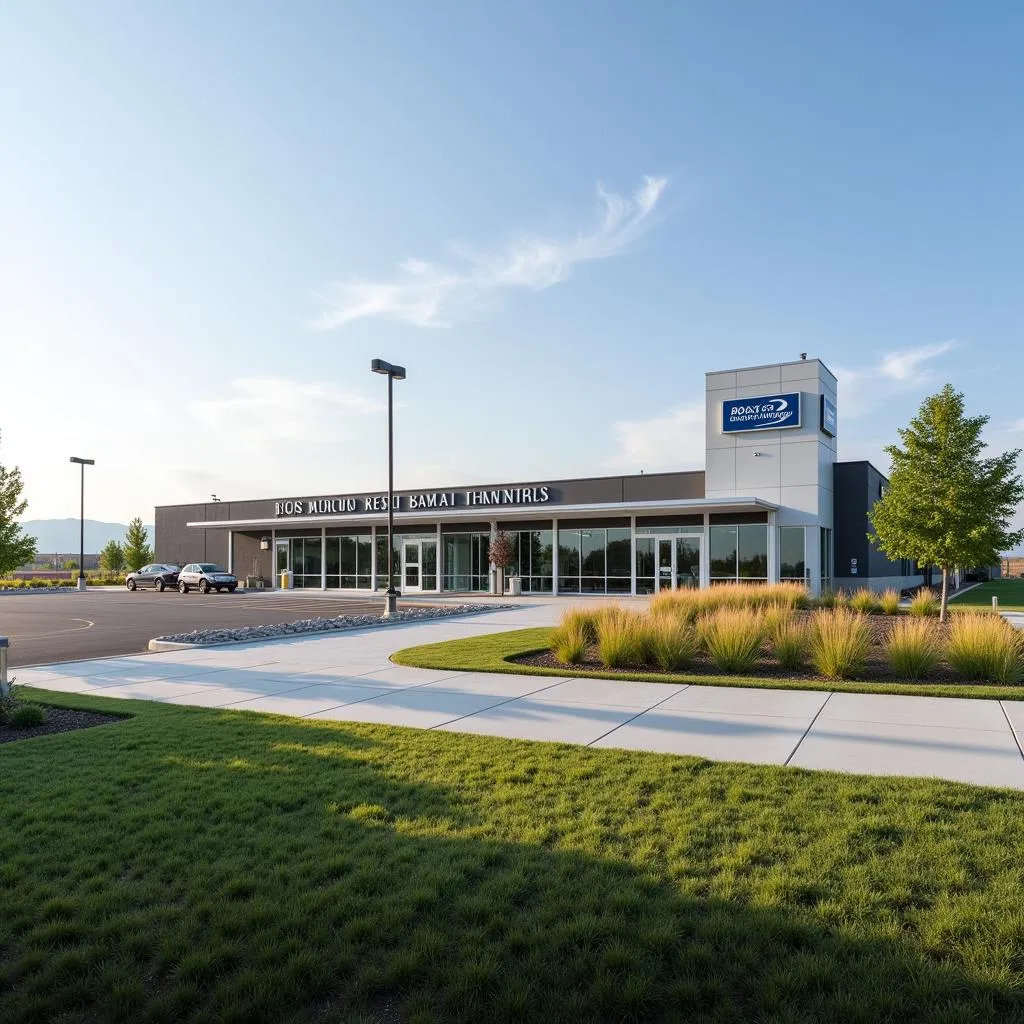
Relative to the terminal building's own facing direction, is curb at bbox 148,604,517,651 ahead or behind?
ahead

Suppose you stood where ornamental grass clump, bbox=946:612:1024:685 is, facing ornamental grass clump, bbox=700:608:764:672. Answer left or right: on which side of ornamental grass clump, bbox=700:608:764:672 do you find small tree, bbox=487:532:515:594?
right

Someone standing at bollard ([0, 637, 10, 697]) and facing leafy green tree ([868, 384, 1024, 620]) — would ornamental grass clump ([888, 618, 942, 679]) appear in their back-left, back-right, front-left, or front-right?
front-right

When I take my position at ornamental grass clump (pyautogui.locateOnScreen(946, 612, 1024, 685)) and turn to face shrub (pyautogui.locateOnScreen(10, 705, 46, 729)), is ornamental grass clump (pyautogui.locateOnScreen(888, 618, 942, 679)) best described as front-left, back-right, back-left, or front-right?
front-right

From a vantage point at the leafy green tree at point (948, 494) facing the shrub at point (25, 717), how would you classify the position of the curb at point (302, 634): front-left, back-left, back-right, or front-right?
front-right

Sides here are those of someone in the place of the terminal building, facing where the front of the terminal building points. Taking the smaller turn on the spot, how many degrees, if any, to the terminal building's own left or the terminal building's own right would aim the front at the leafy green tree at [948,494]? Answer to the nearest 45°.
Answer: approximately 45° to the terminal building's own left

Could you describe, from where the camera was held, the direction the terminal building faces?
facing the viewer and to the left of the viewer

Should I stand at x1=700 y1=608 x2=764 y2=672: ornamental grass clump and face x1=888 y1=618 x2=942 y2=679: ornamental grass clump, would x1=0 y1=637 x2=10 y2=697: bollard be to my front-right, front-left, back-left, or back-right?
back-right

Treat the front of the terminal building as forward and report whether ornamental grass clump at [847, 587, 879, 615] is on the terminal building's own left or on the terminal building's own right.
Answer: on the terminal building's own left

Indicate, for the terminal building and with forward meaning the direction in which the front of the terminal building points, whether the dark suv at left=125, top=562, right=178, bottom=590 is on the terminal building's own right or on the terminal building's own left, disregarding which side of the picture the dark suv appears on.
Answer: on the terminal building's own right
